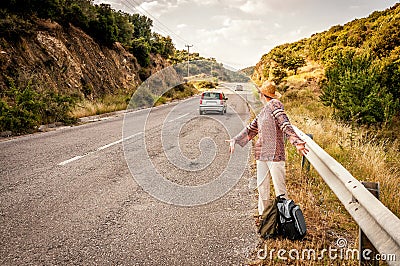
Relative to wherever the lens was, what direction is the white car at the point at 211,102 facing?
facing away from the viewer

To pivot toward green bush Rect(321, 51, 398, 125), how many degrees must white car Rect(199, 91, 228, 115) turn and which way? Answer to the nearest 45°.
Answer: approximately 135° to its right

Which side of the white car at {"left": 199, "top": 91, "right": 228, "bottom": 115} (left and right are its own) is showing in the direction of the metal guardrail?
back

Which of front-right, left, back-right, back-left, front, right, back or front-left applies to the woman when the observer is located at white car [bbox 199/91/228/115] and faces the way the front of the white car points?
back

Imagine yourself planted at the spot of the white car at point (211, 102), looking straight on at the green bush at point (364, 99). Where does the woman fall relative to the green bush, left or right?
right

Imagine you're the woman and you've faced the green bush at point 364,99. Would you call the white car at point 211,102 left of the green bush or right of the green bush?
left
